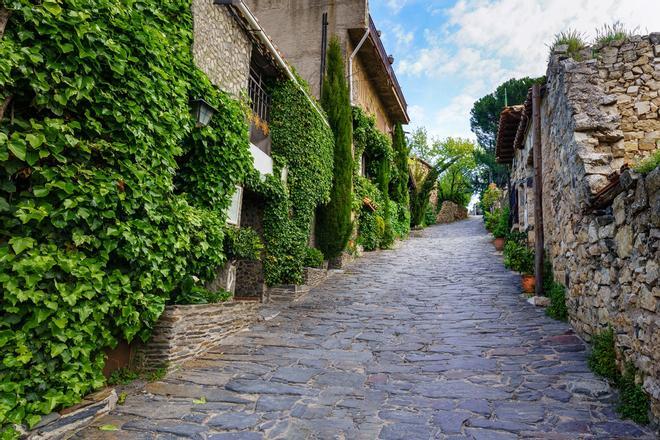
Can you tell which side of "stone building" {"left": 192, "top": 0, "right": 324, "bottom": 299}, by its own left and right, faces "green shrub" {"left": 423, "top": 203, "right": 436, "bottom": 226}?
left

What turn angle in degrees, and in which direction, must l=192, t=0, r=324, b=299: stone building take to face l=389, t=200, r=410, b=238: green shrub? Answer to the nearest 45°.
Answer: approximately 90° to its left

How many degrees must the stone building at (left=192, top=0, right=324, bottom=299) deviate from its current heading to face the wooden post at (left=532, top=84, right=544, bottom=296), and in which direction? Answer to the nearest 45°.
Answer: approximately 45° to its left

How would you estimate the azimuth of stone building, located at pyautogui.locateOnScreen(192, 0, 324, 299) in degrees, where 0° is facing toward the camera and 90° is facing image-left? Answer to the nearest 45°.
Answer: approximately 315°

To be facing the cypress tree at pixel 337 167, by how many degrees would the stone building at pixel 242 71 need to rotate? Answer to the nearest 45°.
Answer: approximately 90° to its left

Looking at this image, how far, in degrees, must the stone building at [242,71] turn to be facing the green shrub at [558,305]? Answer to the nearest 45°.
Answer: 0° — it already faces it

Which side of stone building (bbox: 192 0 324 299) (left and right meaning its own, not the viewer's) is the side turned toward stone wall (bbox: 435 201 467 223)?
left

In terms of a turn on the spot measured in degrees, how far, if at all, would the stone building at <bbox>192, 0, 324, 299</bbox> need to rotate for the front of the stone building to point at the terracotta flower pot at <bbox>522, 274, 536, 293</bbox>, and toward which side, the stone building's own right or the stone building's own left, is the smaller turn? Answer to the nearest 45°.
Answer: approximately 45° to the stone building's own left

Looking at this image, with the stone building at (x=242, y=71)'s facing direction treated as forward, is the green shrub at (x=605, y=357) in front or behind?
in front

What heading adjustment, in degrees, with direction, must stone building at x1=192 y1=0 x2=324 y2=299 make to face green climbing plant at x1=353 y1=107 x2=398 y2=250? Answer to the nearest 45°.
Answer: approximately 90° to its left
